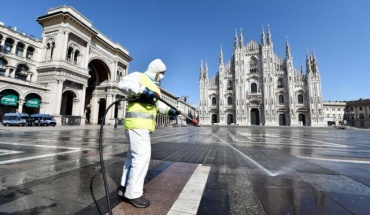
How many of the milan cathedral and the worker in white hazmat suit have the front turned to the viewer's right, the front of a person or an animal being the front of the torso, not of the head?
1

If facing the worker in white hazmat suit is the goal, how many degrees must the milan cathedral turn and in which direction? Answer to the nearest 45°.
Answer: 0° — it already faces them

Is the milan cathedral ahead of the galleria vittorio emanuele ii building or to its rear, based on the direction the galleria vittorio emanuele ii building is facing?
ahead

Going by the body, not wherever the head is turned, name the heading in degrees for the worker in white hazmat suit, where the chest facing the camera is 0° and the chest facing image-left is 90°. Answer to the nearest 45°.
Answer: approximately 270°

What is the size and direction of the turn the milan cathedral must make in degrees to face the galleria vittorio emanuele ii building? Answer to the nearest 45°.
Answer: approximately 45° to its right

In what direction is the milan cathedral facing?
toward the camera

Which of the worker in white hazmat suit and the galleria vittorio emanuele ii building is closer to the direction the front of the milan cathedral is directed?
the worker in white hazmat suit

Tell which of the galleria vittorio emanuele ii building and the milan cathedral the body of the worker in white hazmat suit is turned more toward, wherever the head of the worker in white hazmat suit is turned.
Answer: the milan cathedral

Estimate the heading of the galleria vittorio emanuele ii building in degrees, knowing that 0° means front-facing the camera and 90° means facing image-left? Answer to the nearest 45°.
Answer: approximately 315°

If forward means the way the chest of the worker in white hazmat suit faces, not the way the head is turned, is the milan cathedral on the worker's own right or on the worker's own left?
on the worker's own left

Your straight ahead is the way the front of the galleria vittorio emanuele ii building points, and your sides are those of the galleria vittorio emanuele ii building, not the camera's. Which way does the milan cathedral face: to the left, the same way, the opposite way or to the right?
to the right
